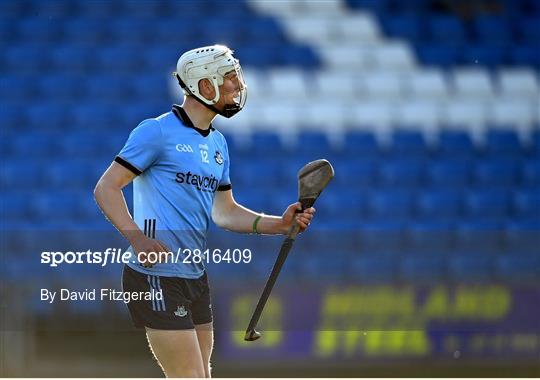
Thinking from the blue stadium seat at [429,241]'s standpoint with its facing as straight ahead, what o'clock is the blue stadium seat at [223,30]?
the blue stadium seat at [223,30] is roughly at 4 o'clock from the blue stadium seat at [429,241].

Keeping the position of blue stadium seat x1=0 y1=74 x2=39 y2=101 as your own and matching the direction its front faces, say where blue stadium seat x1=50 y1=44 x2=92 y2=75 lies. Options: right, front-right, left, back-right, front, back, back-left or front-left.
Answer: left

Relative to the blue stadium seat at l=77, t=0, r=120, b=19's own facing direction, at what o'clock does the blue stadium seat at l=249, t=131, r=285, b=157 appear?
the blue stadium seat at l=249, t=131, r=285, b=157 is roughly at 10 o'clock from the blue stadium seat at l=77, t=0, r=120, b=19.
